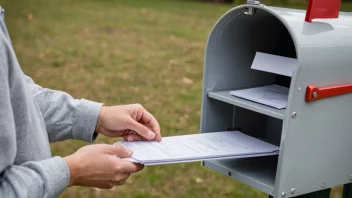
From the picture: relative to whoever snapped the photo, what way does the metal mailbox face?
facing the viewer and to the left of the viewer

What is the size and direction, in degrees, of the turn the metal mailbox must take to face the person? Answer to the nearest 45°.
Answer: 0° — it already faces them
